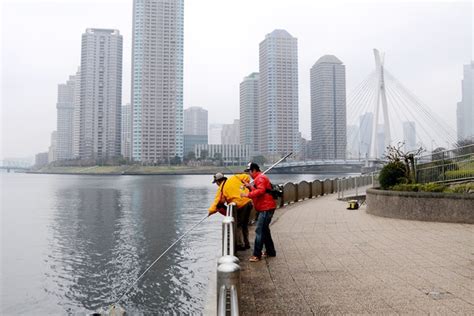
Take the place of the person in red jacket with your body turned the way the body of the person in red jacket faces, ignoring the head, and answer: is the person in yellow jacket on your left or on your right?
on your right

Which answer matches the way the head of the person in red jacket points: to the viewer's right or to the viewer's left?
to the viewer's left

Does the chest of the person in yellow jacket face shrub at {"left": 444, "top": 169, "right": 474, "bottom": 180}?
no

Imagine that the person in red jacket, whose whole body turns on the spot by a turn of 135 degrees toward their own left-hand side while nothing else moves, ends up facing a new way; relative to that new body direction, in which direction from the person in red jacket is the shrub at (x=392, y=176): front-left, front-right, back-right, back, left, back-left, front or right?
left

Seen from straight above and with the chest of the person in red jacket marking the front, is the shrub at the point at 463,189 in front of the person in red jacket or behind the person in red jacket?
behind

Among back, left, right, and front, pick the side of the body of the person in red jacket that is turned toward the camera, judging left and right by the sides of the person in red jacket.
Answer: left

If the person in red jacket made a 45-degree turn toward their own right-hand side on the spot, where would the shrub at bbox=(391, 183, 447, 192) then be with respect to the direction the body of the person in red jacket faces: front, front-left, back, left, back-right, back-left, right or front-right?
right

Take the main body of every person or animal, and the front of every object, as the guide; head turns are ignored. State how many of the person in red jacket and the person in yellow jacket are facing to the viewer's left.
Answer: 2

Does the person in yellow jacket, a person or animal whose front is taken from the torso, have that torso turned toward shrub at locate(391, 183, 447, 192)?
no

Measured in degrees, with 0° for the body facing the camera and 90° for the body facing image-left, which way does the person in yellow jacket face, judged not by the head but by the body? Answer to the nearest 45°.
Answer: approximately 90°

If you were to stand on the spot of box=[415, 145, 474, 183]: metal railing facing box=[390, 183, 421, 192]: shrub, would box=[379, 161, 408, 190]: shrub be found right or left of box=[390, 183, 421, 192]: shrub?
right

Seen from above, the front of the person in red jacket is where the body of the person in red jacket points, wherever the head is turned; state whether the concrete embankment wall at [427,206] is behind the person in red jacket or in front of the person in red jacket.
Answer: behind

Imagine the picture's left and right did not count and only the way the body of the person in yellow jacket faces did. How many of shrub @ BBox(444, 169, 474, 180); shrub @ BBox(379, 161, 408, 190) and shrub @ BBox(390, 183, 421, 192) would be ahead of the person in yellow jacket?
0

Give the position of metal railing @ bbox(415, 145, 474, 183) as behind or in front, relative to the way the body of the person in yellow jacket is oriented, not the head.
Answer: behind

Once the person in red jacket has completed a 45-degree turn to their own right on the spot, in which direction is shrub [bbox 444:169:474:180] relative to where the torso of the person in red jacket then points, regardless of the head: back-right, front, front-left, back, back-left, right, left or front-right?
right

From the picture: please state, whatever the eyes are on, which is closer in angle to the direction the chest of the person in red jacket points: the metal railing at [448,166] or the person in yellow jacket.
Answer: the person in yellow jacket

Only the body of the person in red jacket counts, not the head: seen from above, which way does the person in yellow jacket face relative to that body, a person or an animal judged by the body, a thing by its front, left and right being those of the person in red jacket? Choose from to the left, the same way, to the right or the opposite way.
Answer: the same way
